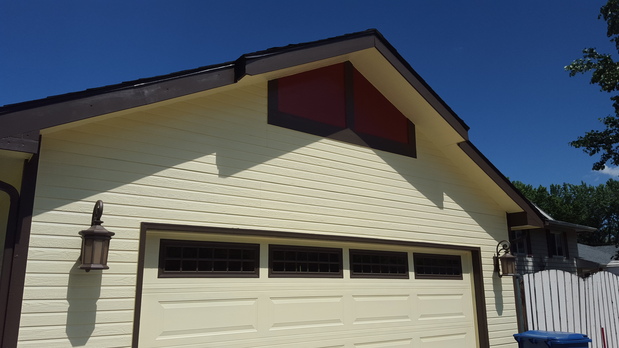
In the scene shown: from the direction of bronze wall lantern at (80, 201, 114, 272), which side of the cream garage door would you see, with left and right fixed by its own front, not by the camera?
right

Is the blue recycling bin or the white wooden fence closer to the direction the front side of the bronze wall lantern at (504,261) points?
the blue recycling bin

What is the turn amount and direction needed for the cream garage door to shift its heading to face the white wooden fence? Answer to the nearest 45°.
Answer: approximately 90° to its left

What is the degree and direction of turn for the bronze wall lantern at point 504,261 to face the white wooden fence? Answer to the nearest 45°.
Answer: approximately 90° to its left

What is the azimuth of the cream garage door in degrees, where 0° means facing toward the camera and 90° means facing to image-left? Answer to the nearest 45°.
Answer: approximately 315°

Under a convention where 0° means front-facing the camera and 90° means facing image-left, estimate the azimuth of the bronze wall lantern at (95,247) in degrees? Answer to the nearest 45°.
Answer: approximately 315°

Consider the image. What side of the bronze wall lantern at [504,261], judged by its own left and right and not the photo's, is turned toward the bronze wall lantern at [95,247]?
right
